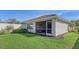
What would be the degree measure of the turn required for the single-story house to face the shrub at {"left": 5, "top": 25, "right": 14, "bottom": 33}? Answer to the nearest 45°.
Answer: approximately 45° to its right

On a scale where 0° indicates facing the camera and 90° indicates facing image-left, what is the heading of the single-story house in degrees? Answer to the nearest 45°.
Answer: approximately 45°

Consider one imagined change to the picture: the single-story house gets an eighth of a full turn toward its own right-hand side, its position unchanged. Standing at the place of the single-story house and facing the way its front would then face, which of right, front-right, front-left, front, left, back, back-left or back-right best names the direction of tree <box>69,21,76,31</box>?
back
